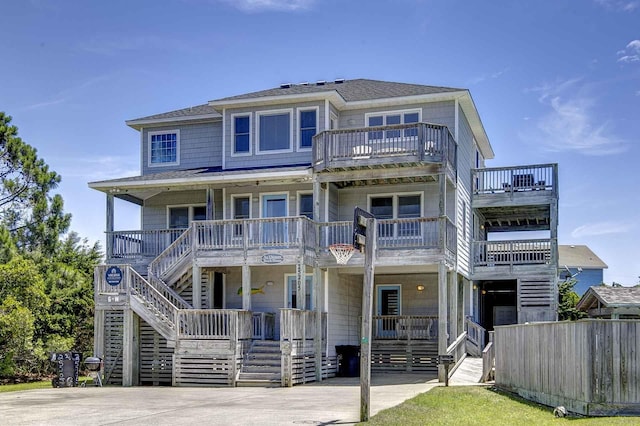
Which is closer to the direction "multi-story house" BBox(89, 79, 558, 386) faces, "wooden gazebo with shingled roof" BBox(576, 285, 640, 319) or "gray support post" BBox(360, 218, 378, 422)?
the gray support post

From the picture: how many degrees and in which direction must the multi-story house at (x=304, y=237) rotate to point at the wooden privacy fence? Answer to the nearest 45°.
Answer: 0° — it already faces it

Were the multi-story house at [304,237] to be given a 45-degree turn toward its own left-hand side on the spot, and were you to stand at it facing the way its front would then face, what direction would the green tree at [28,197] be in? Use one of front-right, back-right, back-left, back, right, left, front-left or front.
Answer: back

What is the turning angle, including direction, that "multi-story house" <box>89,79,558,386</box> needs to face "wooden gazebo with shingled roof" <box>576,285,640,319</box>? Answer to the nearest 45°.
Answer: approximately 90° to its left

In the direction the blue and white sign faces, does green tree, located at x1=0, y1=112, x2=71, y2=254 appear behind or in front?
behind

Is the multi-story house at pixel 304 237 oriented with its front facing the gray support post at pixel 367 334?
yes

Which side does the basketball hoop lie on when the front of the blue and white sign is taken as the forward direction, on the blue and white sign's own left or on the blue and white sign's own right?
on the blue and white sign's own left

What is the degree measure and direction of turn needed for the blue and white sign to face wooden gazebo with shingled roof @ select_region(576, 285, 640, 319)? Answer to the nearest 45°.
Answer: approximately 90° to its left

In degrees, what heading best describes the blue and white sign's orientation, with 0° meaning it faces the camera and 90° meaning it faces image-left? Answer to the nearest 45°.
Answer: approximately 0°

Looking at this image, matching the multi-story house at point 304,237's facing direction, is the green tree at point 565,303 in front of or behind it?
behind
